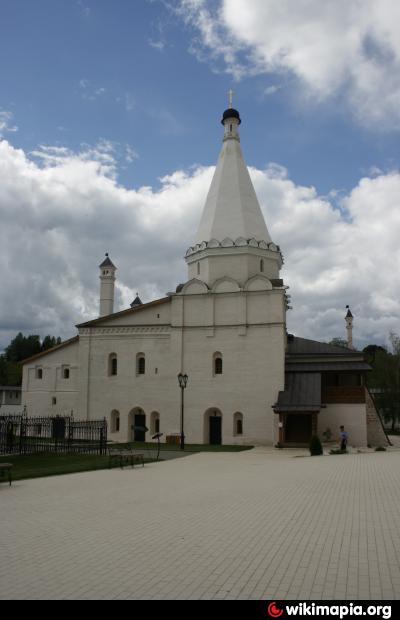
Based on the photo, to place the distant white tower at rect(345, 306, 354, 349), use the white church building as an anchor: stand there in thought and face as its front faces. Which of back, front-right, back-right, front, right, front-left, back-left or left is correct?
back-left

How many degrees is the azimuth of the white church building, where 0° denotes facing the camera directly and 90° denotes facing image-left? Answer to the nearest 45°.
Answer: approximately 0°
